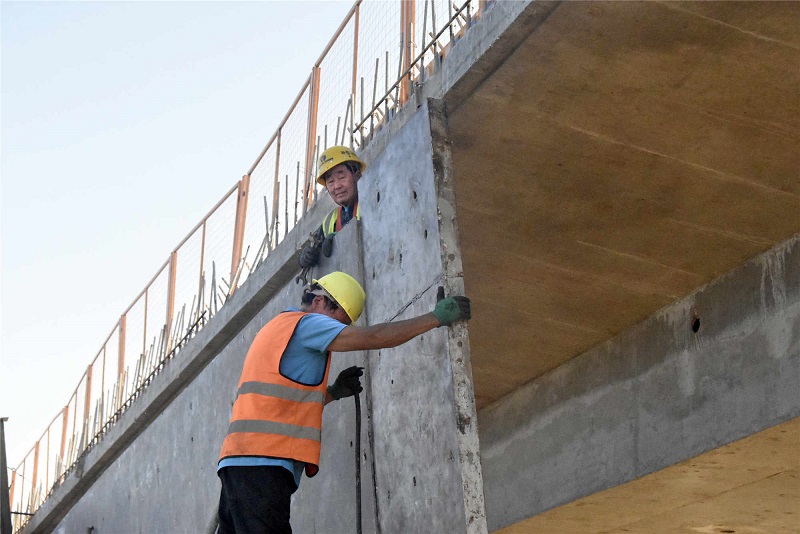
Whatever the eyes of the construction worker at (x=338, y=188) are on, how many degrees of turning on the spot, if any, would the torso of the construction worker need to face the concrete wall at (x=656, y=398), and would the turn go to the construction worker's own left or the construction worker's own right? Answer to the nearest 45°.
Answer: approximately 180°

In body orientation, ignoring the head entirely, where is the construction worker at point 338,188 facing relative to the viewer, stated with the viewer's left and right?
facing the viewer and to the left of the viewer
